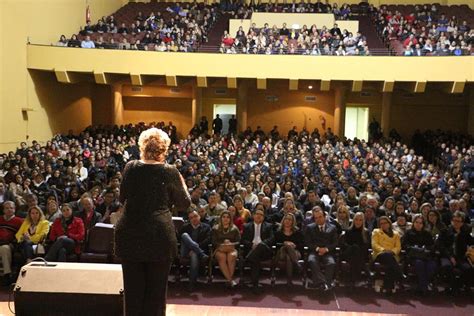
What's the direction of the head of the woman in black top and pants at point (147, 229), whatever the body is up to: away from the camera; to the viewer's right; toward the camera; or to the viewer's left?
away from the camera

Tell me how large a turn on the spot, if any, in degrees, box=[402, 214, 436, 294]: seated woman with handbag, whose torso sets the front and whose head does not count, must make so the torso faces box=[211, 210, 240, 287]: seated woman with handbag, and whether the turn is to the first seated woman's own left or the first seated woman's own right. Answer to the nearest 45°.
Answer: approximately 90° to the first seated woman's own right

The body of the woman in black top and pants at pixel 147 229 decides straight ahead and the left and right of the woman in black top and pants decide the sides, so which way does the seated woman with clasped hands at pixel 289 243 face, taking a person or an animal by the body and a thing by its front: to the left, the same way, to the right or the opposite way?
the opposite way

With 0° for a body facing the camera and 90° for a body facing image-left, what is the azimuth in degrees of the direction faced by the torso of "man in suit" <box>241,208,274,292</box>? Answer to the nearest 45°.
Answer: approximately 0°

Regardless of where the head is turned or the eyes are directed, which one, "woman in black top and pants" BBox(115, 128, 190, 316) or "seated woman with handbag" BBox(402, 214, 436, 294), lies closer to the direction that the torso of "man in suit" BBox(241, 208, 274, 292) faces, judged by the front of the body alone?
the woman in black top and pants

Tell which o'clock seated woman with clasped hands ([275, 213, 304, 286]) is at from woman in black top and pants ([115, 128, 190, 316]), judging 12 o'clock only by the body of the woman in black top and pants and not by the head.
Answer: The seated woman with clasped hands is roughly at 1 o'clock from the woman in black top and pants.

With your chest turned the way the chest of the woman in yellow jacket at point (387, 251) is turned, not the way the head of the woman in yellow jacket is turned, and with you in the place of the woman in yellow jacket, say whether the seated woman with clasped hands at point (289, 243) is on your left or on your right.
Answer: on your right

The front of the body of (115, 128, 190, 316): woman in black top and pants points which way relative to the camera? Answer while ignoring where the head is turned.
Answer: away from the camera
